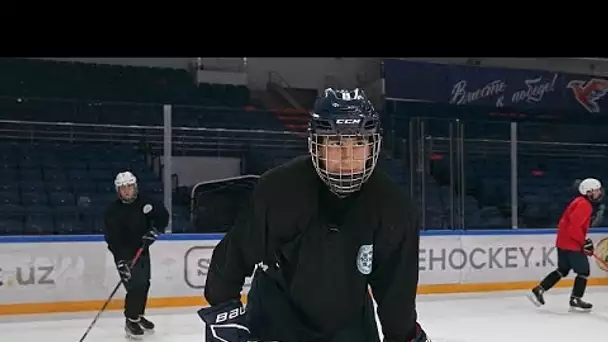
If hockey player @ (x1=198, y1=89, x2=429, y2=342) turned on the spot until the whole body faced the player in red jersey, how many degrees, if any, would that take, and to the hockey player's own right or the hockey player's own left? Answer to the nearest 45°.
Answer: approximately 135° to the hockey player's own left

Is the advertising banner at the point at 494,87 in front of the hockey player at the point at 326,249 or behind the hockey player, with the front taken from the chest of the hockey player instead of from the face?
behind

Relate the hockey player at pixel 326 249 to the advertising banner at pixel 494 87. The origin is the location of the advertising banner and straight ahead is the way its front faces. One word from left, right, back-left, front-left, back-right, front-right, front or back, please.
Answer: front

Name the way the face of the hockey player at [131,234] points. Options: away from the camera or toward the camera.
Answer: toward the camera

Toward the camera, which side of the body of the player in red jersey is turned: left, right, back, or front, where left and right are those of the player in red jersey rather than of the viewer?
right

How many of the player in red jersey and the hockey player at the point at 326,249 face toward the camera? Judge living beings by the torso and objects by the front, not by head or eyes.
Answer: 1

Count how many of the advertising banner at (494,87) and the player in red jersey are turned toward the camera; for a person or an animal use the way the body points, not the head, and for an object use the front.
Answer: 1

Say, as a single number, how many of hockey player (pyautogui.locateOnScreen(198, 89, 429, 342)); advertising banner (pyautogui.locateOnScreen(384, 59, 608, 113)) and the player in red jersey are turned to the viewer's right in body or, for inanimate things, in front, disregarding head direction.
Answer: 1

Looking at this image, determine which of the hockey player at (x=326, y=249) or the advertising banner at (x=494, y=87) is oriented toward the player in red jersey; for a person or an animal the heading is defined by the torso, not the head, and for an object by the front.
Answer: the advertising banner

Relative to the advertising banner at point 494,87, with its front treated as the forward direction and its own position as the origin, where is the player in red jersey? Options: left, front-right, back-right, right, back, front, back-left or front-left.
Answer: front

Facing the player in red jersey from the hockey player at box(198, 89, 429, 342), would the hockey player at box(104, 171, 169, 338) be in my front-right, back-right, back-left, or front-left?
front-left

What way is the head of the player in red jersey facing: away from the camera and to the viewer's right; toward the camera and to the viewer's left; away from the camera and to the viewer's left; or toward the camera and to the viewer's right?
toward the camera and to the viewer's right

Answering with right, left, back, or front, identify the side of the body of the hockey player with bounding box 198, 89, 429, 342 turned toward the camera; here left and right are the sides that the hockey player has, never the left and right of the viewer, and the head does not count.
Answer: front
